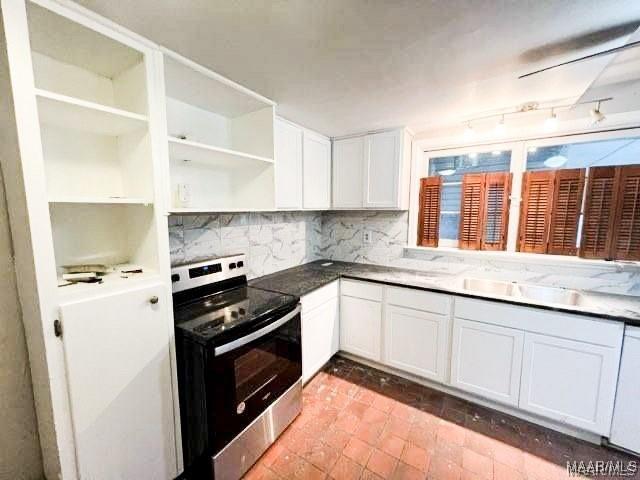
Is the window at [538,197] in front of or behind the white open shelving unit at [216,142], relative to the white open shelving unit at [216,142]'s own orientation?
in front

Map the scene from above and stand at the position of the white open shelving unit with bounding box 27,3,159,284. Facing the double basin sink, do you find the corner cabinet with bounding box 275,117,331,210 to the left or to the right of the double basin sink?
left

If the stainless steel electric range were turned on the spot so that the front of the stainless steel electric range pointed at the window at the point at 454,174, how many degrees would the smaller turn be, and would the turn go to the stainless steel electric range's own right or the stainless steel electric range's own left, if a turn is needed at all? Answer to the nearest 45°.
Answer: approximately 45° to the stainless steel electric range's own left

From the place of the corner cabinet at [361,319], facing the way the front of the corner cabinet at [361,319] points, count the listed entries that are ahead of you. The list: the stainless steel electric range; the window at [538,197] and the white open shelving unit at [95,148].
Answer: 2

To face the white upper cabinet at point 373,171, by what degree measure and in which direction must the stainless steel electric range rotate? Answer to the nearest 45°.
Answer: approximately 90° to its left

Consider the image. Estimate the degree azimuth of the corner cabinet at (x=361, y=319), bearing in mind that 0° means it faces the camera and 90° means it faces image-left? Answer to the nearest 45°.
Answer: approximately 45°

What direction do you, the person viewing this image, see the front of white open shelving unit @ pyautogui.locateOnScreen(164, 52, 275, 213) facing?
facing the viewer and to the right of the viewer

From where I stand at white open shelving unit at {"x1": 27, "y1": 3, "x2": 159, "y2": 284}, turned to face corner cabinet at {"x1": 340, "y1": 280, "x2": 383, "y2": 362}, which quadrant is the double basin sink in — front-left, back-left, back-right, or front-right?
front-right

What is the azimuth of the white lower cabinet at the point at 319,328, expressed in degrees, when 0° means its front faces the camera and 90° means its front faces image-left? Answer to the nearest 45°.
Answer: approximately 315°

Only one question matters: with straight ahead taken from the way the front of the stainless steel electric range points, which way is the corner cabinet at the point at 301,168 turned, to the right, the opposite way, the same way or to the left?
the same way
